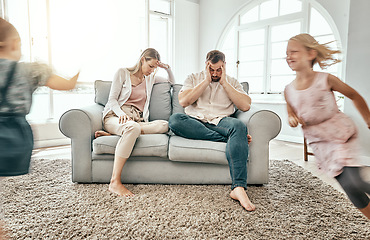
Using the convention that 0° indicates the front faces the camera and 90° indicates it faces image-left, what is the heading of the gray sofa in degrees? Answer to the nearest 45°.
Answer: approximately 0°

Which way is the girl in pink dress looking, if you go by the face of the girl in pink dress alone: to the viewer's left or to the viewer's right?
to the viewer's left

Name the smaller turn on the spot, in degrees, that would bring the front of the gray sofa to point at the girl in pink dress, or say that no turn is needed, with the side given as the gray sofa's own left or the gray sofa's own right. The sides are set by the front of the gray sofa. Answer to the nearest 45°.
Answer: approximately 45° to the gray sofa's own left

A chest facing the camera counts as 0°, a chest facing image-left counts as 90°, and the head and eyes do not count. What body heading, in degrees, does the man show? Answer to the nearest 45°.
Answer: approximately 0°
